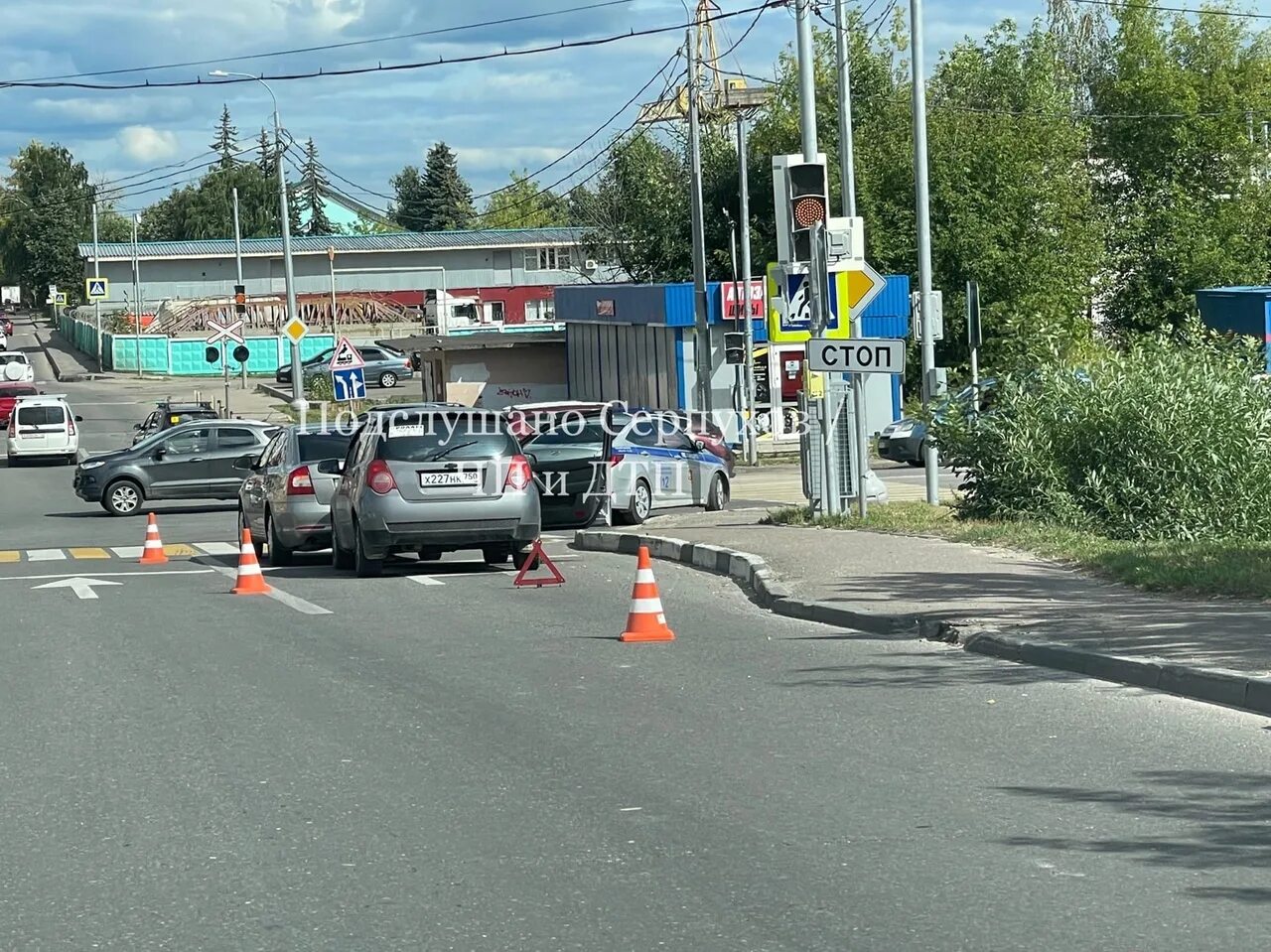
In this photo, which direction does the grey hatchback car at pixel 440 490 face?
away from the camera

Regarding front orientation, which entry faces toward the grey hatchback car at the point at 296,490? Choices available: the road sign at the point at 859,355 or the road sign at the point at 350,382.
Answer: the road sign at the point at 350,382

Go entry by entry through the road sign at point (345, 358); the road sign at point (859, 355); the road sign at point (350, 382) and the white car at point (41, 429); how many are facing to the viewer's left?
0

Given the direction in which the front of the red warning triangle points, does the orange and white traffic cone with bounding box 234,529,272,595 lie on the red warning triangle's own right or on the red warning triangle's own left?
on the red warning triangle's own right

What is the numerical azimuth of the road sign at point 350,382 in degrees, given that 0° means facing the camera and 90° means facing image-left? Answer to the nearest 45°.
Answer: approximately 0°

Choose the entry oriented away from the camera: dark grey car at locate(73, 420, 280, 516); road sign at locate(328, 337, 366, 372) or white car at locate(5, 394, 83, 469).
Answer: the white car

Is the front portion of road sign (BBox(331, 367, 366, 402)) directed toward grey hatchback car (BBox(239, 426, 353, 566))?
yes

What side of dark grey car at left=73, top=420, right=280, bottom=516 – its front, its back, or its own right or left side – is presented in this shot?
left

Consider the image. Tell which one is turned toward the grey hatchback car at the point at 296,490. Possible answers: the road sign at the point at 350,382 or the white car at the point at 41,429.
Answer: the road sign

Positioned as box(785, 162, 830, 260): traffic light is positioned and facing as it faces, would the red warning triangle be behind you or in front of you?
in front

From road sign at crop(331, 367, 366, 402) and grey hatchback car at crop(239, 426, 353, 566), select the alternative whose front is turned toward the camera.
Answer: the road sign

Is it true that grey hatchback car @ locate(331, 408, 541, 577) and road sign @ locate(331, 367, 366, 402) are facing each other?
yes

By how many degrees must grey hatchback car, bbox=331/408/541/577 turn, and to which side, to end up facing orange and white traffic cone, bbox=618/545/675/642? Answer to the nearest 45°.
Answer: approximately 180°

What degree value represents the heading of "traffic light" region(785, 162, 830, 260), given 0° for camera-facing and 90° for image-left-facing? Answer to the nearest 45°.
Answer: approximately 0°

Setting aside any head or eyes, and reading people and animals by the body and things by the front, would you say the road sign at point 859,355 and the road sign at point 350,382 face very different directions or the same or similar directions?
same or similar directions

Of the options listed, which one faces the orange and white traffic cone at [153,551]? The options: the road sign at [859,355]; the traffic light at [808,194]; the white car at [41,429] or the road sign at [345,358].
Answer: the road sign at [345,358]

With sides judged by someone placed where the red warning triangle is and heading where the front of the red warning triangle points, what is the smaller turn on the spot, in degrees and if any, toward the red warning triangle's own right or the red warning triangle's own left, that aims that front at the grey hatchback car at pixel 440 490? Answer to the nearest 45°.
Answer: approximately 135° to the red warning triangle's own right

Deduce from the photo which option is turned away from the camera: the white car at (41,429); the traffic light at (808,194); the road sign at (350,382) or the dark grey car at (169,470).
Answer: the white car

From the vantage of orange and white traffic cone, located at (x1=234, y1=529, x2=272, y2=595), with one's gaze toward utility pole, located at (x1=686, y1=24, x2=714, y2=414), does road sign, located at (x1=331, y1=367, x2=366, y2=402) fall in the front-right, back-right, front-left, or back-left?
front-left

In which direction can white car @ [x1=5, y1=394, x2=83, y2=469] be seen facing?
away from the camera

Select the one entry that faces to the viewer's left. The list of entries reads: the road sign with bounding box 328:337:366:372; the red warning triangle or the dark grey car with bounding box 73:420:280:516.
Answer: the dark grey car
